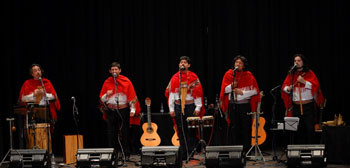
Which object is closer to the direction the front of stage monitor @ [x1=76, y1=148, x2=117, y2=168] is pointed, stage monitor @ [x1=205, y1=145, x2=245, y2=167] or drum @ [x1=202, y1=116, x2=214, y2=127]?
the drum

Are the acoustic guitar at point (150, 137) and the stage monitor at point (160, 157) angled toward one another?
yes

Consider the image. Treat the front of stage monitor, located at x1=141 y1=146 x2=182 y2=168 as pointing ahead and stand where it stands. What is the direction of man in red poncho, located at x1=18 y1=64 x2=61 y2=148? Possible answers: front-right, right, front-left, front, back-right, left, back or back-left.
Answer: front-left

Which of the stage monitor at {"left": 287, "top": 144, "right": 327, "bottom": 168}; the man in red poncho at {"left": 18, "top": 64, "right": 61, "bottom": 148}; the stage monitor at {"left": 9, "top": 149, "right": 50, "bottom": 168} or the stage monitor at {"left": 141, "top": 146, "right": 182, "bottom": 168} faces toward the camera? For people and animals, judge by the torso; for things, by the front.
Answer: the man in red poncho

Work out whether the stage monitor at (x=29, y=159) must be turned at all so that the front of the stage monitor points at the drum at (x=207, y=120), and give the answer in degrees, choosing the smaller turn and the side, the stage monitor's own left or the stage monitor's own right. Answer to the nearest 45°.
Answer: approximately 90° to the stage monitor's own right

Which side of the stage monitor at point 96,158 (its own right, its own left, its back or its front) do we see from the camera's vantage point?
back

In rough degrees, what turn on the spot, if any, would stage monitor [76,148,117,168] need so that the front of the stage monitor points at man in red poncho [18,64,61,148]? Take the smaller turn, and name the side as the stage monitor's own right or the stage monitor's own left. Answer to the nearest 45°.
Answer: approximately 45° to the stage monitor's own left

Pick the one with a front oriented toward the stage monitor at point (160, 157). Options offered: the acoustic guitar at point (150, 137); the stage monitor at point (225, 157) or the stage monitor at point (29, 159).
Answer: the acoustic guitar

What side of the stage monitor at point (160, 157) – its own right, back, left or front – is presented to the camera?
back

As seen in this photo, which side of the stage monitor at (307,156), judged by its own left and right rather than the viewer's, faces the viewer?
back

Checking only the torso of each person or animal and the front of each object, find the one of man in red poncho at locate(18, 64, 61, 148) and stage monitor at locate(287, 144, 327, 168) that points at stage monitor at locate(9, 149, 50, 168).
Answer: the man in red poncho

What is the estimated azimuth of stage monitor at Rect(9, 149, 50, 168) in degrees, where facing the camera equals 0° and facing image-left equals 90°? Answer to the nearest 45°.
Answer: approximately 180°

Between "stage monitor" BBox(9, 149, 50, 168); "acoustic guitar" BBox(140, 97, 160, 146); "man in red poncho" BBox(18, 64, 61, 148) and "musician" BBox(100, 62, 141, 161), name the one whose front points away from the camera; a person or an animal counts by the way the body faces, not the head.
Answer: the stage monitor

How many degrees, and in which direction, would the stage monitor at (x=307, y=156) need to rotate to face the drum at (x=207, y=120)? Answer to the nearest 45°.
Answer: approximately 45° to its left

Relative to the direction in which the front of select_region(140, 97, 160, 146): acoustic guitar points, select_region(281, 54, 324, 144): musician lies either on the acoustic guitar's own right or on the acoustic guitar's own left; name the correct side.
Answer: on the acoustic guitar's own left

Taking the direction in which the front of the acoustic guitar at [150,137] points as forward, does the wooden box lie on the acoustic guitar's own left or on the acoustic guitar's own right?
on the acoustic guitar's own right

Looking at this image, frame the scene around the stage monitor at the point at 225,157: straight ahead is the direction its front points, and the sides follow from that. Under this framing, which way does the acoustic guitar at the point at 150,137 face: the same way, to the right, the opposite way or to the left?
the opposite way
